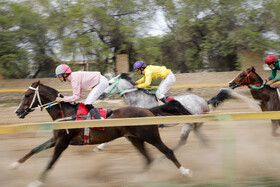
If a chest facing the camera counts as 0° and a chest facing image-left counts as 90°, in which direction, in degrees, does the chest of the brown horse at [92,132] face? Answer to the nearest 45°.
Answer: approximately 90°

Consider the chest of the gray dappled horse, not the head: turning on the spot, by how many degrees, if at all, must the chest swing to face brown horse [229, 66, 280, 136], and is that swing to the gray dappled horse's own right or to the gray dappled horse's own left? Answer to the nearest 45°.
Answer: approximately 180°

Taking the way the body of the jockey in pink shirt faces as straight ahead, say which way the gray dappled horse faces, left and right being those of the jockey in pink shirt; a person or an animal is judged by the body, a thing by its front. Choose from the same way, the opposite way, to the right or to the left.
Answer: the same way

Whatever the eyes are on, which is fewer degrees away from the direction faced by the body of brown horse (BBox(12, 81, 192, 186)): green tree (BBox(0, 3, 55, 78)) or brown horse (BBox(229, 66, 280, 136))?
the green tree

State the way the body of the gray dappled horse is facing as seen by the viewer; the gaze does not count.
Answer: to the viewer's left

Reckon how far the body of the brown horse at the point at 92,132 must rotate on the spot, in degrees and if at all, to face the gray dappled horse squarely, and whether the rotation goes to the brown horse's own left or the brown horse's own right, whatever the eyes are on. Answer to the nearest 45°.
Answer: approximately 135° to the brown horse's own right

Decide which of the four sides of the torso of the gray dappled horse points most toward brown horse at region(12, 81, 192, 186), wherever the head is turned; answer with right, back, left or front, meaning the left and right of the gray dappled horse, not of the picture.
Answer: left

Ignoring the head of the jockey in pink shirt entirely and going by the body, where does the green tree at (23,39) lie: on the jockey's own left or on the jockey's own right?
on the jockey's own right

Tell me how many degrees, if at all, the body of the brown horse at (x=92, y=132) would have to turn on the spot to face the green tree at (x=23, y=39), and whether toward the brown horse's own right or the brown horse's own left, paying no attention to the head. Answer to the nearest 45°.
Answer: approximately 90° to the brown horse's own right

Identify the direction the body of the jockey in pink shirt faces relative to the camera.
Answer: to the viewer's left

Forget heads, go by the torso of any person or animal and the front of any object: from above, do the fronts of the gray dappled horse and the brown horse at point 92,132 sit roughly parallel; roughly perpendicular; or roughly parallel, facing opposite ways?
roughly parallel

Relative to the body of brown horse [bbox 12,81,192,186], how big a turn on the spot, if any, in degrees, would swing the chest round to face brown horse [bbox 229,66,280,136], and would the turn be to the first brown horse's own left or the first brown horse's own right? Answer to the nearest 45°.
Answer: approximately 135° to the first brown horse's own right

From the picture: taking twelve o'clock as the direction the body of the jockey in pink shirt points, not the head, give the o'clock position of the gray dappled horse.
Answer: The gray dappled horse is roughly at 5 o'clock from the jockey in pink shirt.
